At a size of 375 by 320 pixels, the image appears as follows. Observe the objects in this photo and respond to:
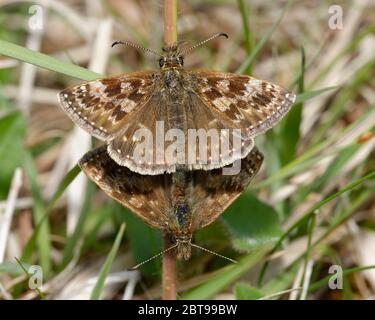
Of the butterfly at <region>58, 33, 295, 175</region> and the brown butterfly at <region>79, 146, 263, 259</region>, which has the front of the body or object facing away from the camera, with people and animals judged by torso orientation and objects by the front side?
the butterfly

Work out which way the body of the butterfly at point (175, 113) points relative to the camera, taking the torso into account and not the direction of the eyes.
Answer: away from the camera

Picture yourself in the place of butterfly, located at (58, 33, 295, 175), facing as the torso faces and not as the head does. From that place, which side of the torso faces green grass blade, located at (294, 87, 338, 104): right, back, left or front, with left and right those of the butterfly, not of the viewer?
right

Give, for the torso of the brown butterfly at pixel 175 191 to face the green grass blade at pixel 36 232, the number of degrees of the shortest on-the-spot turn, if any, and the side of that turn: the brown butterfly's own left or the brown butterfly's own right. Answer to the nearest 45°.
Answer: approximately 135° to the brown butterfly's own right

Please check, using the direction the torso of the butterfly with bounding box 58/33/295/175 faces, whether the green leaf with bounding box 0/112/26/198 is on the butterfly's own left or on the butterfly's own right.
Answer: on the butterfly's own left

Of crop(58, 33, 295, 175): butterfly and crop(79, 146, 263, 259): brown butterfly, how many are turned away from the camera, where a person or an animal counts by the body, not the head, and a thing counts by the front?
1

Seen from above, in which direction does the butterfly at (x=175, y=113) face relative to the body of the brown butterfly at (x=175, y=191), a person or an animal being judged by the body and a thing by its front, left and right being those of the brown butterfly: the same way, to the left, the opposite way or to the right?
the opposite way
